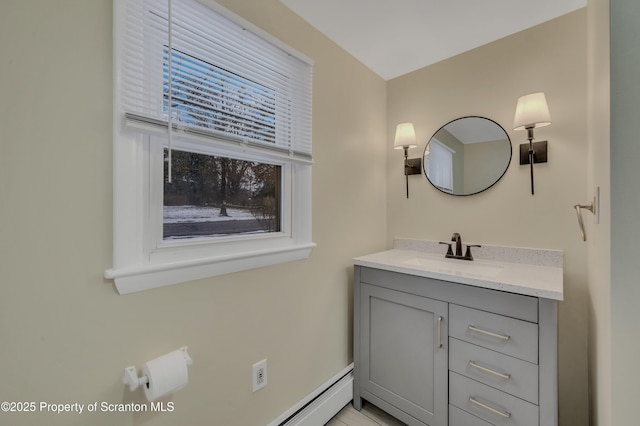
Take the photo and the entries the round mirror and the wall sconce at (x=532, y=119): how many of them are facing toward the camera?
2

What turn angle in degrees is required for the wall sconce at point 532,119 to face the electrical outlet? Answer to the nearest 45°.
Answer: approximately 45° to its right

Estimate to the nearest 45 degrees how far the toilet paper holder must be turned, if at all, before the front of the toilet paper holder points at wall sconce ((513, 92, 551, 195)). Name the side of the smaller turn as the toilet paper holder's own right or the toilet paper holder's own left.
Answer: approximately 45° to the toilet paper holder's own left

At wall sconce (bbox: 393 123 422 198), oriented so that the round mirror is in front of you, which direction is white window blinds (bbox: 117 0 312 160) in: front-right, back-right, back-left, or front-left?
back-right

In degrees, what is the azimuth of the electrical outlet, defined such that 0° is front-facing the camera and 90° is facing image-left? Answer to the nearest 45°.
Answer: approximately 315°

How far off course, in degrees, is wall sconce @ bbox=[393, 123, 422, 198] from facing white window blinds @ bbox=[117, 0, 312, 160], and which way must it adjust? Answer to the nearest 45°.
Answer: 0° — it already faces it

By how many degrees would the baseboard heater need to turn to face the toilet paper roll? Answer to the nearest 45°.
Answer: approximately 90° to its right
